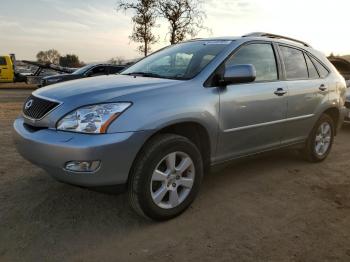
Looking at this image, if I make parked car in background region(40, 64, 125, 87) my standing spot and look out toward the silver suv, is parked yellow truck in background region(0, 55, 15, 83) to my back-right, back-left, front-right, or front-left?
back-right

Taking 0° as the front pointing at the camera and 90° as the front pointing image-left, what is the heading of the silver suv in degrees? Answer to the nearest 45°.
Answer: approximately 45°

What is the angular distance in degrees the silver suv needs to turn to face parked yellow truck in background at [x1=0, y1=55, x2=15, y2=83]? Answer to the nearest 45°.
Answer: approximately 90° to its right

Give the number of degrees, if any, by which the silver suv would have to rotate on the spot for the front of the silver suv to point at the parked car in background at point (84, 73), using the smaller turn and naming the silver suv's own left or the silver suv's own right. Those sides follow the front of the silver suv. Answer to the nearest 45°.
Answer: approximately 135° to the silver suv's own right
